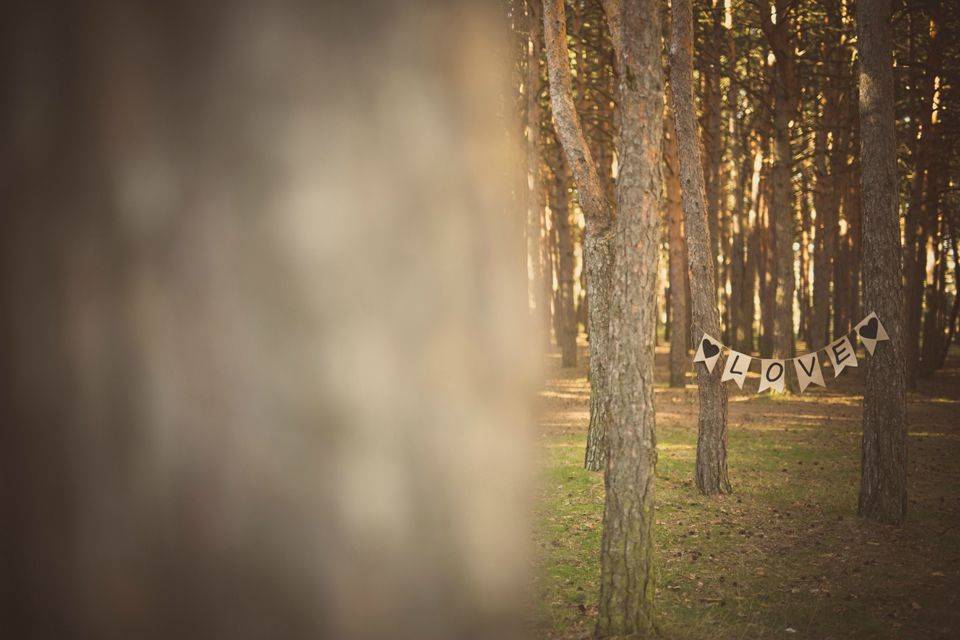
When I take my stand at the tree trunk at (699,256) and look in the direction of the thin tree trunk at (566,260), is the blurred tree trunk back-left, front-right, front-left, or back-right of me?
back-left

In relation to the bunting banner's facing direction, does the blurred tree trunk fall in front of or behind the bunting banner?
in front

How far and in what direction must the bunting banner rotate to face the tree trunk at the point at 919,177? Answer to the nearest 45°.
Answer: approximately 180°

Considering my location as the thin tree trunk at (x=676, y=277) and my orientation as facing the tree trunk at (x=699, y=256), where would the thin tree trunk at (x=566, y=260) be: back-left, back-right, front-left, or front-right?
back-right

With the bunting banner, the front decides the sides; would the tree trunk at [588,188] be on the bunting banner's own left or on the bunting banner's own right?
on the bunting banner's own right

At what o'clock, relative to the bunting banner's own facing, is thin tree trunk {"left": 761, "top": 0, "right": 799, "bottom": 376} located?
The thin tree trunk is roughly at 6 o'clock from the bunting banner.

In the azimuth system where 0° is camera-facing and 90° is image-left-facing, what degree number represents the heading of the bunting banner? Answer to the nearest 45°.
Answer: approximately 0°

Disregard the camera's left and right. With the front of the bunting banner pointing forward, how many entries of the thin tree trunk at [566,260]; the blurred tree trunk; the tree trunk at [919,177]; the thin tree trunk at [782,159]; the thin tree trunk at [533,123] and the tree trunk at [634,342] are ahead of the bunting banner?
2

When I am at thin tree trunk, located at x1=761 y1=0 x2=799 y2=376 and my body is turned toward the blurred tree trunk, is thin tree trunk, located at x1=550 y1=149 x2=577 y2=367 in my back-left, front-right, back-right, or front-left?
back-right

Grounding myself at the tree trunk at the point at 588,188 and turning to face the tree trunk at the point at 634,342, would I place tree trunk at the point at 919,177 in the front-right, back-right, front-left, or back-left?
back-left

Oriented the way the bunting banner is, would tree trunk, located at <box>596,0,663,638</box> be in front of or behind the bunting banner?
in front

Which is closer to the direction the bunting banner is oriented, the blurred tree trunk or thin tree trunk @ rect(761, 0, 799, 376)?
the blurred tree trunk
